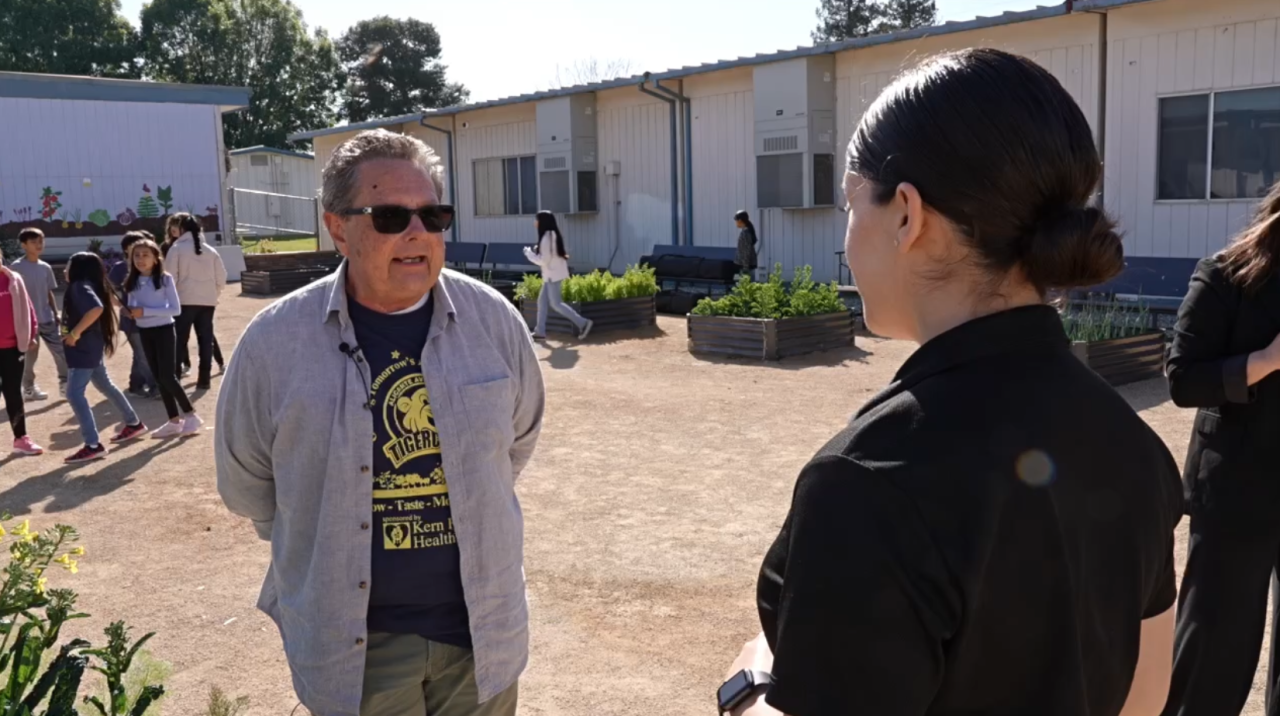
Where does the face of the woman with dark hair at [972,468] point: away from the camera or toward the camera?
away from the camera

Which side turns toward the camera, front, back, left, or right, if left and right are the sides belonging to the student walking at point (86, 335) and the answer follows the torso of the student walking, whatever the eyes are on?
left

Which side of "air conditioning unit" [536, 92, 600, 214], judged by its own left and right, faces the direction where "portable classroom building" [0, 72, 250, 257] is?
right

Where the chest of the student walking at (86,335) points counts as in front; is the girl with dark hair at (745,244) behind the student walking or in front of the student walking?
behind

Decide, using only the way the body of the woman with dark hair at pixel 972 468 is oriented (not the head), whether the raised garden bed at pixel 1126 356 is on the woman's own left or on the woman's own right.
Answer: on the woman's own right
